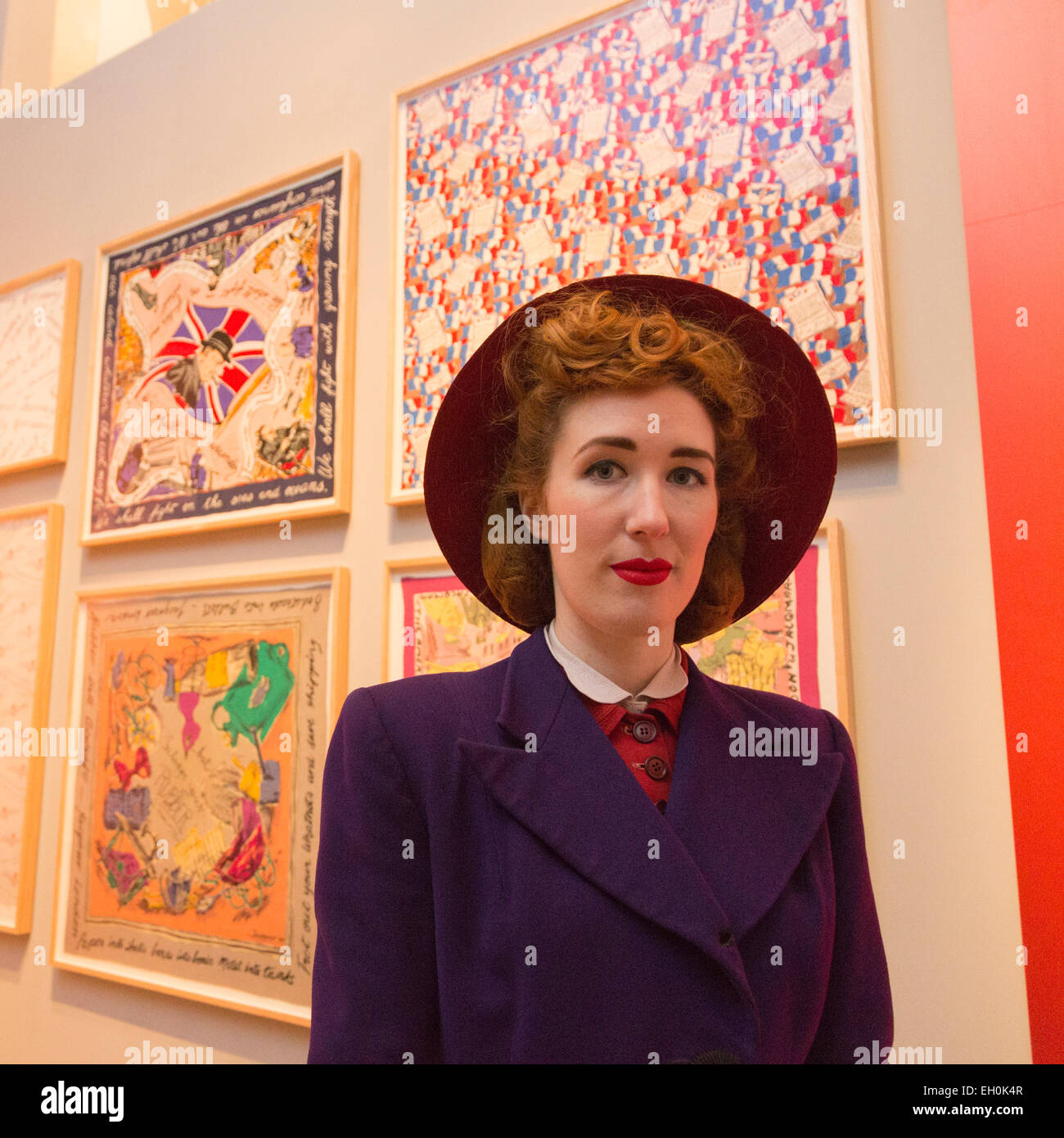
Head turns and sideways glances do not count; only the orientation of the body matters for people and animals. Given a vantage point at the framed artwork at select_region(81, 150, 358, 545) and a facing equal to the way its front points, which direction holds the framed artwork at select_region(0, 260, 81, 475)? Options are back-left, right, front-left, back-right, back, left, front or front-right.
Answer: right

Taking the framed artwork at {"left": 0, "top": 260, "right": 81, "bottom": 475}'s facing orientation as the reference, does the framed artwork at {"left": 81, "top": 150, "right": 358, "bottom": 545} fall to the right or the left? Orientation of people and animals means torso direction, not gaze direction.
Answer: on its left

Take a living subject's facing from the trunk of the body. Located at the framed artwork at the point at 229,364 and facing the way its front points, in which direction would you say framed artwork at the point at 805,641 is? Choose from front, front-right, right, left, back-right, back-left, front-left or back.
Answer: left

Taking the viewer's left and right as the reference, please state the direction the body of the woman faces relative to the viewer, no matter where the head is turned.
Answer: facing the viewer and to the right of the viewer

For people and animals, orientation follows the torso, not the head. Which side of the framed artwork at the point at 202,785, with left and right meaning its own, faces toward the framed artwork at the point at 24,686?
right

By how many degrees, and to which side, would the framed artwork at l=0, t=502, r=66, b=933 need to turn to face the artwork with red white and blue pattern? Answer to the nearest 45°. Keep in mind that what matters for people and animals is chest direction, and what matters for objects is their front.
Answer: approximately 90° to its left

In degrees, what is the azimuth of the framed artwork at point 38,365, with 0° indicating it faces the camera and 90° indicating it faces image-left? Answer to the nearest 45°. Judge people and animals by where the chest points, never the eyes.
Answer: approximately 45°

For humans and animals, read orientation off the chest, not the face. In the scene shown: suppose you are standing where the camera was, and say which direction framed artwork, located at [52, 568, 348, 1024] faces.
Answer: facing the viewer and to the left of the viewer

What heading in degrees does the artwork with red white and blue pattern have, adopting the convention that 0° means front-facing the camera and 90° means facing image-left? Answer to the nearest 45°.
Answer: approximately 45°

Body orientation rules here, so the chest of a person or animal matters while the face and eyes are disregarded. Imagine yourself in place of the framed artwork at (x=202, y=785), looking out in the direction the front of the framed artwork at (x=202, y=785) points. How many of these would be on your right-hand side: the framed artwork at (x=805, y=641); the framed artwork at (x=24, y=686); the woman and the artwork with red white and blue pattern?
1
